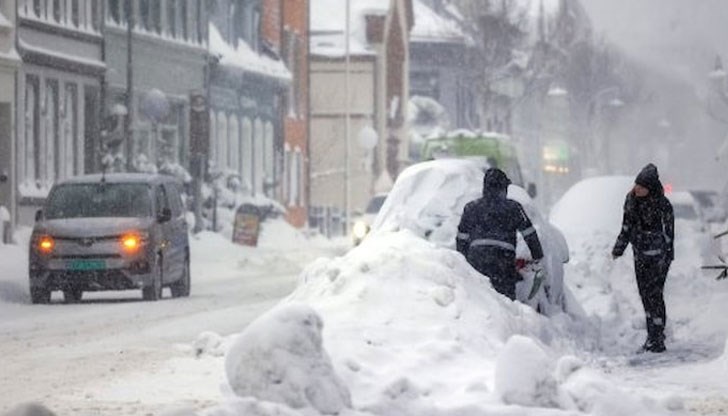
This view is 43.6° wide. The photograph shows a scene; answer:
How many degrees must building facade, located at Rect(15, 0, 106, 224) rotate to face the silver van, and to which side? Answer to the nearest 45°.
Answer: approximately 45° to its right

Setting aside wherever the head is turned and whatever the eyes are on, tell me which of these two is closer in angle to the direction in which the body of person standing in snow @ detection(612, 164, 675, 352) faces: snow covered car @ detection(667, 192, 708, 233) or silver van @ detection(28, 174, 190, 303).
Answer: the silver van

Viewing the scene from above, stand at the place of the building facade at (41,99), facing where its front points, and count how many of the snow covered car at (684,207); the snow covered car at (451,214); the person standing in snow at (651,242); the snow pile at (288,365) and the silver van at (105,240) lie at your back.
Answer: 0

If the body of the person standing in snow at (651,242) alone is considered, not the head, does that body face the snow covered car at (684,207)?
no

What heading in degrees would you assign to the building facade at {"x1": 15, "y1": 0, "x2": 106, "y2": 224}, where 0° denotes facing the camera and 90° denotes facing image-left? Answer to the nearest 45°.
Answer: approximately 315°

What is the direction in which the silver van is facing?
toward the camera

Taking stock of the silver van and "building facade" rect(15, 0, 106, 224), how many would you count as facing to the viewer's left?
0

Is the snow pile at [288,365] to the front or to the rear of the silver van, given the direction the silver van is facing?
to the front

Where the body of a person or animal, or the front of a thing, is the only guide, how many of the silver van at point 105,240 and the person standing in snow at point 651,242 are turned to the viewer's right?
0

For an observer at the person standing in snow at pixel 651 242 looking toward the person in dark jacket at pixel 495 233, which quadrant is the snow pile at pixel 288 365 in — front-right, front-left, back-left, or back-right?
front-left

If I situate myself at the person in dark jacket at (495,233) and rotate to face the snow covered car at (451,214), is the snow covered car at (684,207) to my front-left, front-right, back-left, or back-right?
front-right

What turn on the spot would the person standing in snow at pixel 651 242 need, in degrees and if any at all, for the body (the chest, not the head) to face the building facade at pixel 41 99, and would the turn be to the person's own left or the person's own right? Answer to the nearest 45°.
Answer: approximately 90° to the person's own right

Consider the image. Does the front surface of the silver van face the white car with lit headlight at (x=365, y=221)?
no

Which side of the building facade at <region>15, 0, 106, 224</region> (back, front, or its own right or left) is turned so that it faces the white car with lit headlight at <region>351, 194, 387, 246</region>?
front

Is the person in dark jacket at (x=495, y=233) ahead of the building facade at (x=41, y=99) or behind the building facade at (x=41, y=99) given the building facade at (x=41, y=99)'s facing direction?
ahead
